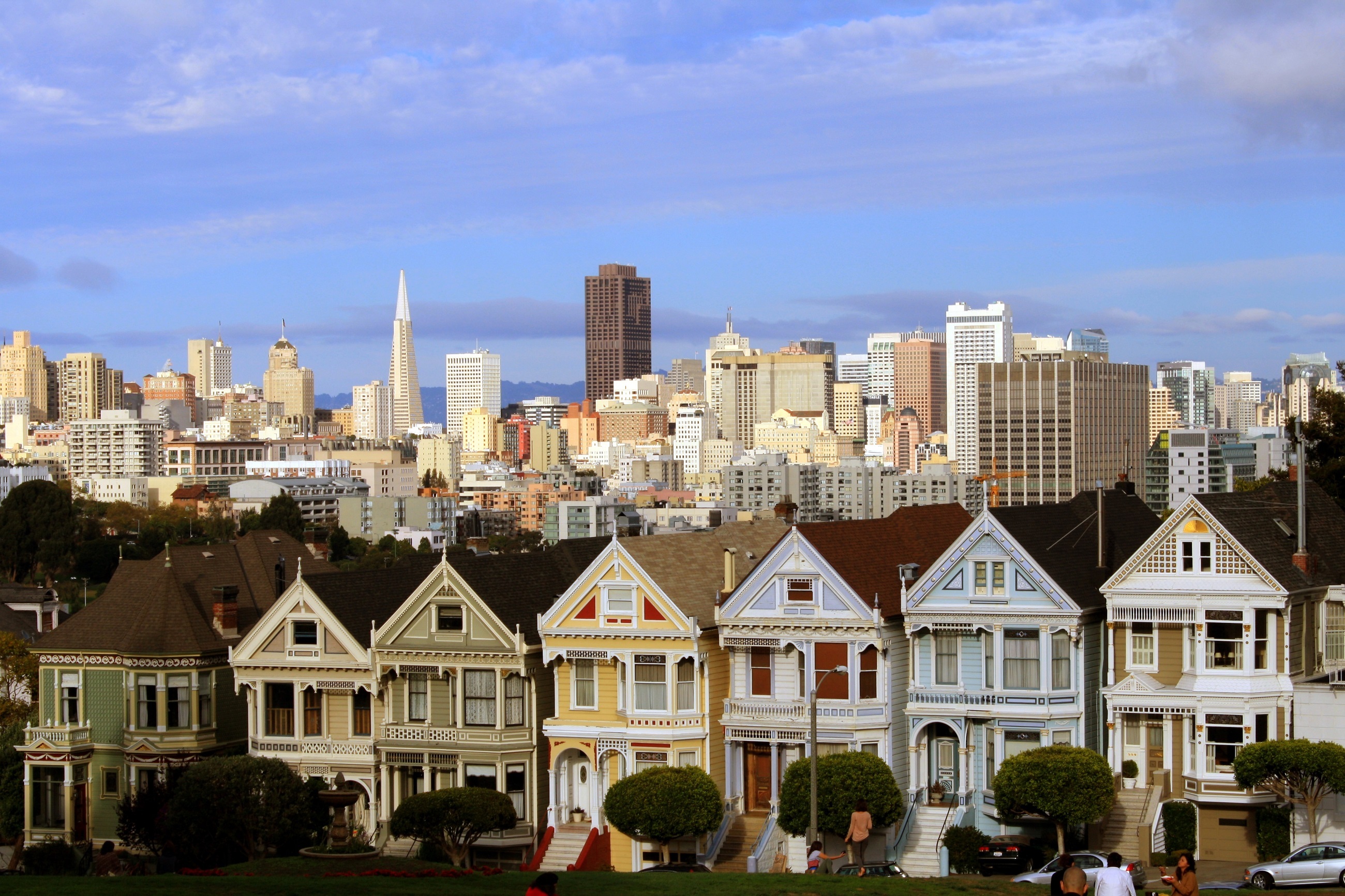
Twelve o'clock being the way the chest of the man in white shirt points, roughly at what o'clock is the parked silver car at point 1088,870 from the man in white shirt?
The parked silver car is roughly at 12 o'clock from the man in white shirt.

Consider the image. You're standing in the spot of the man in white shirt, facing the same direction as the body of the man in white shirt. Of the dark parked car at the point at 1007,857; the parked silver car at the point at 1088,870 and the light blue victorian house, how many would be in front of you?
3

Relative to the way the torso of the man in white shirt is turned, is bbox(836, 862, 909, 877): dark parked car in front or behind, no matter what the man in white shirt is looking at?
in front

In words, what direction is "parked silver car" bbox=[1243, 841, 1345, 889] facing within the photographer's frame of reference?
facing to the left of the viewer

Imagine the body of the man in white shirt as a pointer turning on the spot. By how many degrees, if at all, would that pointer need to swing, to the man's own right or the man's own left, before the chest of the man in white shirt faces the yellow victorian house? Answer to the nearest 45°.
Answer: approximately 45° to the man's own left

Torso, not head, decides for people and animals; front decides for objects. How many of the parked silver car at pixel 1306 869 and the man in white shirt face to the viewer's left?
1

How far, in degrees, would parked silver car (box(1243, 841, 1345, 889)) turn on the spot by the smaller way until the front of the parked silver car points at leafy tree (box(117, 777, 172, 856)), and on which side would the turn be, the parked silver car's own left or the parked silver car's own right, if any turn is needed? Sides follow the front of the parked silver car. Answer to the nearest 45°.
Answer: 0° — it already faces it

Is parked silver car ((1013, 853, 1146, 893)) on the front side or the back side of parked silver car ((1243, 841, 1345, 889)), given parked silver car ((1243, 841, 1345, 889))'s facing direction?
on the front side

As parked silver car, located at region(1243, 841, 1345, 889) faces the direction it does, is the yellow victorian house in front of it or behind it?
in front

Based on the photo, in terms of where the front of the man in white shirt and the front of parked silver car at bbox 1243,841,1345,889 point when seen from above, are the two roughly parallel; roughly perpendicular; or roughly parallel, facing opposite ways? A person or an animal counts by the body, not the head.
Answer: roughly perpendicular

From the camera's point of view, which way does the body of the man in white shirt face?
away from the camera

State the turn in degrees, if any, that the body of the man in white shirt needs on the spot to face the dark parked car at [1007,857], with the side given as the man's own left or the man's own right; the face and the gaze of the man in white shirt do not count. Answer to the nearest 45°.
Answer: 0° — they already face it
